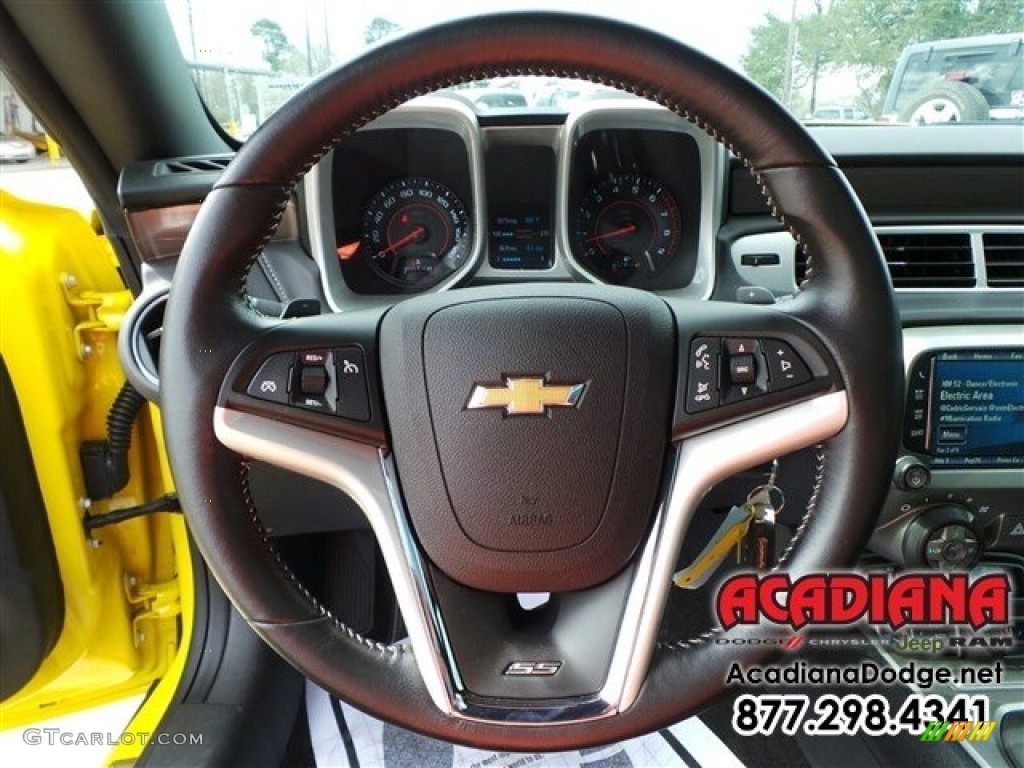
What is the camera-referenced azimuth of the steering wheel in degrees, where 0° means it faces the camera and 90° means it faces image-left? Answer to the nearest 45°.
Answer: approximately 0°
